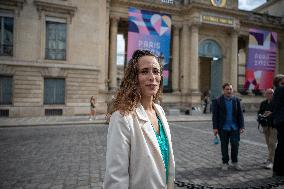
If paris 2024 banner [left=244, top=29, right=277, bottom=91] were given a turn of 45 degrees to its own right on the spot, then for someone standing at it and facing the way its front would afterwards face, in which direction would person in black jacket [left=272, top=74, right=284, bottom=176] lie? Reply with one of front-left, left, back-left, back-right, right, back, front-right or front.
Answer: front

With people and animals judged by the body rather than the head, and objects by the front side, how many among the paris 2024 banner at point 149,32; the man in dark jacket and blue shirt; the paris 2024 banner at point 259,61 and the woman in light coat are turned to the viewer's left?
0

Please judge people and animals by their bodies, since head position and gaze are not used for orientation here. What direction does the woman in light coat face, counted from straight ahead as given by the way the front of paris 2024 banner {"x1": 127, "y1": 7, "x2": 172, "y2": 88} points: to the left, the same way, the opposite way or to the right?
the same way

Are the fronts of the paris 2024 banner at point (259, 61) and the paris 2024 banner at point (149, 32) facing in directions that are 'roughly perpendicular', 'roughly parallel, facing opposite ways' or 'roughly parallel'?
roughly parallel

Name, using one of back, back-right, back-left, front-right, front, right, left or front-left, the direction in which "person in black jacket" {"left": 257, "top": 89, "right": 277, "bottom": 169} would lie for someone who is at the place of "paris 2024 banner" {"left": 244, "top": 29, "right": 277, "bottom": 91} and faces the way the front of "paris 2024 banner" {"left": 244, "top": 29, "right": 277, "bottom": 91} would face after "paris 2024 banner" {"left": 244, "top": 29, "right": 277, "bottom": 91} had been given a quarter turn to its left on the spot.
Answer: back-right

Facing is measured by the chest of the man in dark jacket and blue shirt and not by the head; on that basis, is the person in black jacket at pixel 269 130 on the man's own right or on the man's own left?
on the man's own left

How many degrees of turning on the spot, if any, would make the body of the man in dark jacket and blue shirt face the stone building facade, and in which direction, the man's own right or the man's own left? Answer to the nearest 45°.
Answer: approximately 135° to the man's own right

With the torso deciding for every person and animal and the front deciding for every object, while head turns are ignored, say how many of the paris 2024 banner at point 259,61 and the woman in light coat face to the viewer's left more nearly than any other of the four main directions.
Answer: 0

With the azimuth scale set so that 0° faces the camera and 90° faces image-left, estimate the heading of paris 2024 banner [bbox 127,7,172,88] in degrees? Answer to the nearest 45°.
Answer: approximately 315°

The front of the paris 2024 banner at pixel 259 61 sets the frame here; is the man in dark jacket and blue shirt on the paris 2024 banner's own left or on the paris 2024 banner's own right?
on the paris 2024 banner's own right

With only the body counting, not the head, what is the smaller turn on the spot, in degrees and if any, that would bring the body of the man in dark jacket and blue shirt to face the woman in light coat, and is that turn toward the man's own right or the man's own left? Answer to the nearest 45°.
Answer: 0° — they already face them

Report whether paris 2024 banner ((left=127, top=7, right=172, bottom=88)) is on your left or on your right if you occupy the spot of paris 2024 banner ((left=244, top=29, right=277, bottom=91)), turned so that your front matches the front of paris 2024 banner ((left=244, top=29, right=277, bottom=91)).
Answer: on your right

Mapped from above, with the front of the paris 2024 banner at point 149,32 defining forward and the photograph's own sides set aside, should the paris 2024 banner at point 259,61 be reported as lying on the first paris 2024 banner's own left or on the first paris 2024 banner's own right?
on the first paris 2024 banner's own left

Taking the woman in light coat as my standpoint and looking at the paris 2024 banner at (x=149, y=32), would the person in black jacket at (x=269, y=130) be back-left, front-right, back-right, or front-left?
front-right

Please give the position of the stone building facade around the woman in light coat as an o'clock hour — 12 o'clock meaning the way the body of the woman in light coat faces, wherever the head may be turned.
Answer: The stone building facade is roughly at 7 o'clock from the woman in light coat.

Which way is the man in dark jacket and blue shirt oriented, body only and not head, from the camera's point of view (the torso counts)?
toward the camera

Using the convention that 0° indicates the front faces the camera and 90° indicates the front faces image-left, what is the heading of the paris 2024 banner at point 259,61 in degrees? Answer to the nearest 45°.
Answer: approximately 315°

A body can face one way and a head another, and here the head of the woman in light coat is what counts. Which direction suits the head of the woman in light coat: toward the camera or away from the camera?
toward the camera

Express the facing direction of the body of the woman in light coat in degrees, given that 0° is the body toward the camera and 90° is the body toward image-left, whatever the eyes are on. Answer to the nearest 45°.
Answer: approximately 315°
